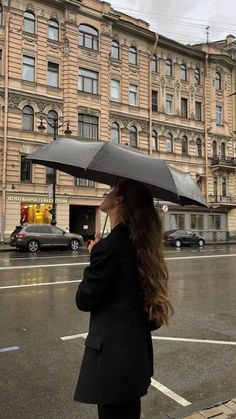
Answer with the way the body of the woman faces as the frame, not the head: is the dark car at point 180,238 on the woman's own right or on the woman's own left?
on the woman's own right
